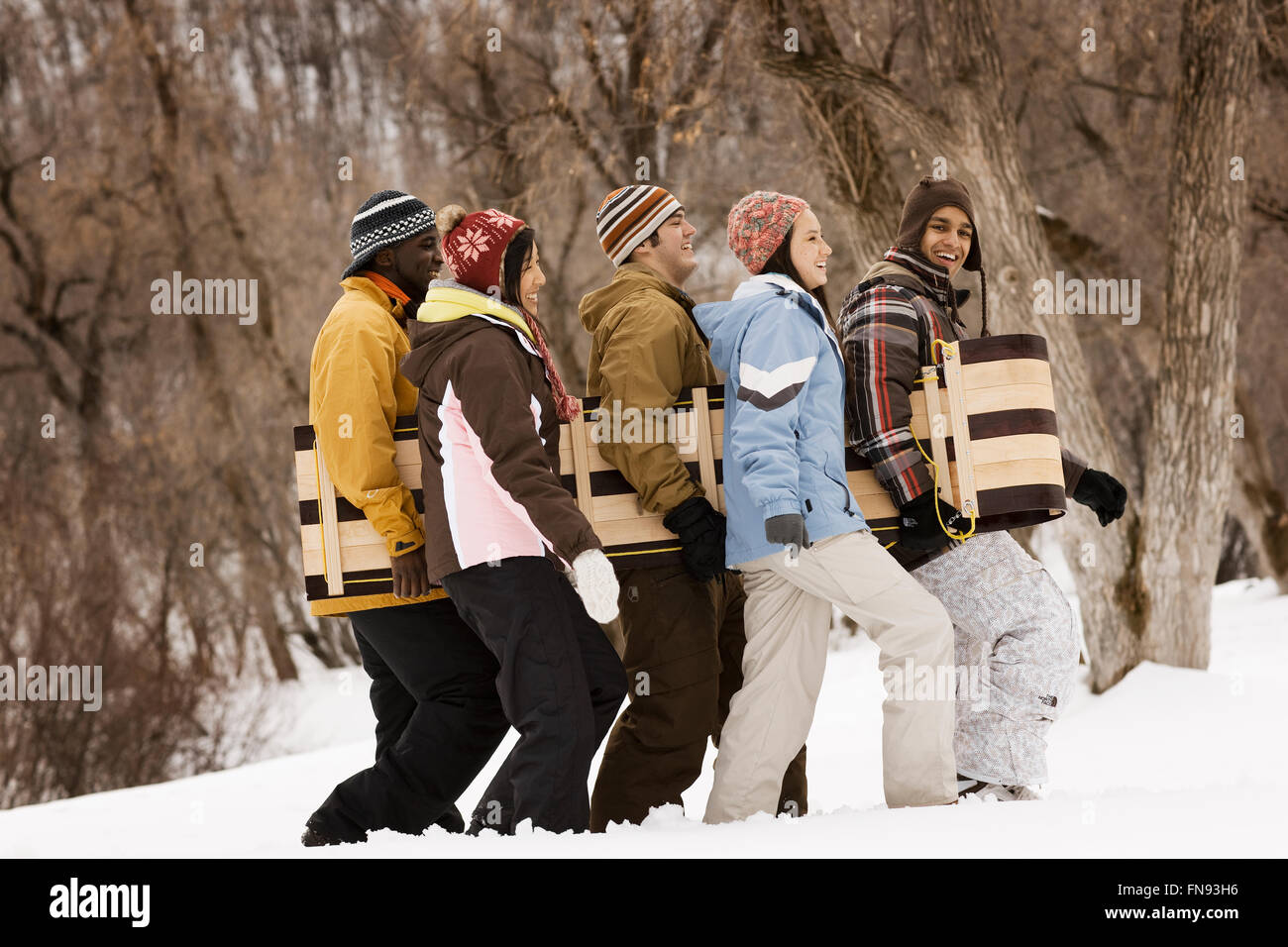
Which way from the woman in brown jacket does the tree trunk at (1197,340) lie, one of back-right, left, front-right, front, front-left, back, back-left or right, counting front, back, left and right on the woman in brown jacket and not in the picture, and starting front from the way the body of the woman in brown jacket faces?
front-left

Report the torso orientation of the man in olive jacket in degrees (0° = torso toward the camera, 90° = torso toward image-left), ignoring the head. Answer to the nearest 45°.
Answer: approximately 270°

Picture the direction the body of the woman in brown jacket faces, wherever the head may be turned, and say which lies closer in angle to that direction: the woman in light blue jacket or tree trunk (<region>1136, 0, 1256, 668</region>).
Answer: the woman in light blue jacket

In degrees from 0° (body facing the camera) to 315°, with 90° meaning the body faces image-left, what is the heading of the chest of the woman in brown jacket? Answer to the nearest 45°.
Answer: approximately 270°

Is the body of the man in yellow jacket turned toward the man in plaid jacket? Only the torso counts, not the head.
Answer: yes

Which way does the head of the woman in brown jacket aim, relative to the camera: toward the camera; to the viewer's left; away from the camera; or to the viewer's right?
to the viewer's right

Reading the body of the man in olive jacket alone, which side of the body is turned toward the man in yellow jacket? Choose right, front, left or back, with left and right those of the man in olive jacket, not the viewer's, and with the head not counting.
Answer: back

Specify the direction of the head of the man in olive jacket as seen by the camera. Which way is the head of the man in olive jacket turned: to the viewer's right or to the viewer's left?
to the viewer's right

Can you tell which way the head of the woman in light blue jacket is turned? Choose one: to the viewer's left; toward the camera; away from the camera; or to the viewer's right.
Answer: to the viewer's right

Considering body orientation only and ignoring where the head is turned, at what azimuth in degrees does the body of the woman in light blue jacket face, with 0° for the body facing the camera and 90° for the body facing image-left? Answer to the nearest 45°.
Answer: approximately 270°

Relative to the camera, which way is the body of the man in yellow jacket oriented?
to the viewer's right
